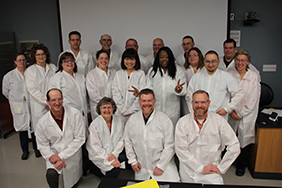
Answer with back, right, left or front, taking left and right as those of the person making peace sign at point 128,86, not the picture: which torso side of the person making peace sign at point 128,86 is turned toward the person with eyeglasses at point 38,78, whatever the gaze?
right

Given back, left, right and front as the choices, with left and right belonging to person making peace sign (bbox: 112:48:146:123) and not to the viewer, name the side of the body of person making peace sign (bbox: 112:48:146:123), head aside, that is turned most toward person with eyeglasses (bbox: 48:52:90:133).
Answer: right

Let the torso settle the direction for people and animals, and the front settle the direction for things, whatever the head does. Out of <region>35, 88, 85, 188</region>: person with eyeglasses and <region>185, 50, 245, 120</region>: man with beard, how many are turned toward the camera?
2

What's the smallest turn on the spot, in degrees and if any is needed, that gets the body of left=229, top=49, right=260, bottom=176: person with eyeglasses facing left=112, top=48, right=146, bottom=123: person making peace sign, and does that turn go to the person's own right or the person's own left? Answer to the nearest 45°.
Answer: approximately 45° to the person's own right

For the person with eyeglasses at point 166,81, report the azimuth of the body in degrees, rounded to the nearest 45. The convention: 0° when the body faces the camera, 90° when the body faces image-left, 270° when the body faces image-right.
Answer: approximately 0°

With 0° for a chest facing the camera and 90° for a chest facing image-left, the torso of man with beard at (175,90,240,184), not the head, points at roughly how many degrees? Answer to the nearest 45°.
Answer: approximately 0°

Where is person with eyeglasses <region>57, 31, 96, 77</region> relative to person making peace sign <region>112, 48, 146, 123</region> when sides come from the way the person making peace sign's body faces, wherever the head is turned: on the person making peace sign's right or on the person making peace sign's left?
on the person making peace sign's right

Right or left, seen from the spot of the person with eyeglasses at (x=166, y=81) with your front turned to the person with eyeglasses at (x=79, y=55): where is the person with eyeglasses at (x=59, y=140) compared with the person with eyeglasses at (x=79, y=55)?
left
